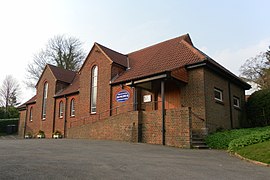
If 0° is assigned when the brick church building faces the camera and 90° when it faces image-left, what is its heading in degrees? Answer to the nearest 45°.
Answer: approximately 45°

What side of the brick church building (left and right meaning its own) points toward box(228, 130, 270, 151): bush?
left

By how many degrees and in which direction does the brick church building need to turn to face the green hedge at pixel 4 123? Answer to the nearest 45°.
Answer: approximately 90° to its right

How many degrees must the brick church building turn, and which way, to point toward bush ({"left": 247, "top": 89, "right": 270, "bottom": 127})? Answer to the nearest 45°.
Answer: approximately 135° to its left

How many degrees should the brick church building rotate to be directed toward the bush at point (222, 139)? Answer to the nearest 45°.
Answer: approximately 90° to its left
